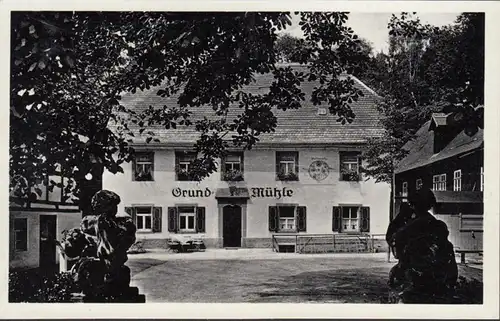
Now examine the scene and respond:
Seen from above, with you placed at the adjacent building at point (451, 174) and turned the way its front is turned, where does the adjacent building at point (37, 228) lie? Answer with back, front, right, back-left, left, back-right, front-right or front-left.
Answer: front-right

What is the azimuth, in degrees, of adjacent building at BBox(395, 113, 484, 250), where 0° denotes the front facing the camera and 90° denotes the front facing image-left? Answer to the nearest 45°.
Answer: approximately 45°

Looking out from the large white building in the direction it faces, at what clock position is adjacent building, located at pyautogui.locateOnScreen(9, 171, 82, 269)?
The adjacent building is roughly at 3 o'clock from the large white building.

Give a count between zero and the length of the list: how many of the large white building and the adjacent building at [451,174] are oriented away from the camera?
0

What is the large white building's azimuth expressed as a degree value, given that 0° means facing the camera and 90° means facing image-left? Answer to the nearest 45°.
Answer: approximately 0°
